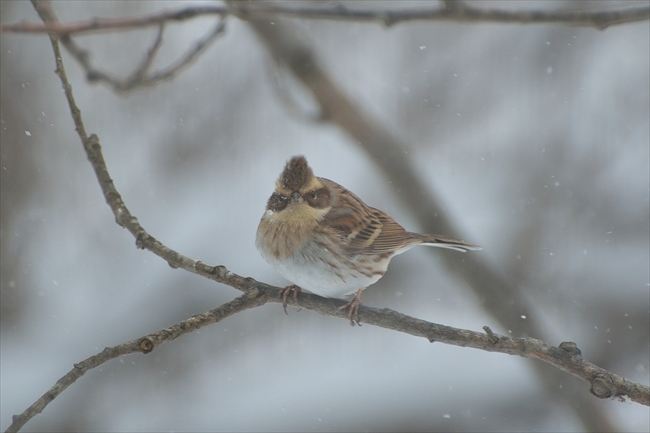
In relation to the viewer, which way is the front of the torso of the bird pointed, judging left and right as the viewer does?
facing the viewer and to the left of the viewer

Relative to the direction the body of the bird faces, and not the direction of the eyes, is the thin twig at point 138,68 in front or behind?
in front

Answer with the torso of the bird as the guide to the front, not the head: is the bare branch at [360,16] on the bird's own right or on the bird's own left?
on the bird's own left

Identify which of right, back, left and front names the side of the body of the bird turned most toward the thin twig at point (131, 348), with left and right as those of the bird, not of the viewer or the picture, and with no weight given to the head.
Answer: front
